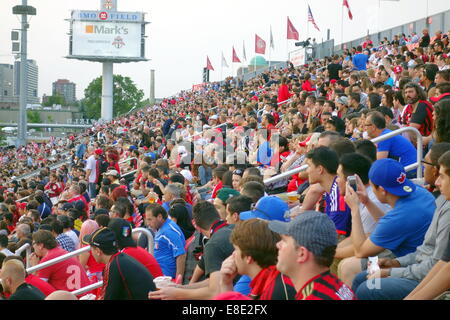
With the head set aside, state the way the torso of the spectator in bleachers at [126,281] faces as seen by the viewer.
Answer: to the viewer's left

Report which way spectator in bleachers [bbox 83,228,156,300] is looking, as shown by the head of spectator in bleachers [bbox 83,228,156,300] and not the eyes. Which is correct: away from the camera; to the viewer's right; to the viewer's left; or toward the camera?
to the viewer's left

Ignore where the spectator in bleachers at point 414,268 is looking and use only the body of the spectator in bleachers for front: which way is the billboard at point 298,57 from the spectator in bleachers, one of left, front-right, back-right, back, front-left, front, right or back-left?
right

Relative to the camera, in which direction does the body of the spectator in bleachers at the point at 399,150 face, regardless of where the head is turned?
to the viewer's left

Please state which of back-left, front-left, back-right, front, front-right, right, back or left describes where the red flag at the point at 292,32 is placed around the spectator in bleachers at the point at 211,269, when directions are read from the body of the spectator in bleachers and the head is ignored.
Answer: right

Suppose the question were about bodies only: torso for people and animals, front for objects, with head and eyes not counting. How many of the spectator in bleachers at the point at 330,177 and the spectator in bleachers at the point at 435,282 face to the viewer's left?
2

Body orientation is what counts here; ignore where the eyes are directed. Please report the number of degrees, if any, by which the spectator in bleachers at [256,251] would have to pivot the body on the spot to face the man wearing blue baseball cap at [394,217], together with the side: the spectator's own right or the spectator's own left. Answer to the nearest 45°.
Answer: approximately 135° to the spectator's own right

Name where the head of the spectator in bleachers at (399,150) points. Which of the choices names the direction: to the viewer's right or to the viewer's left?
to the viewer's left

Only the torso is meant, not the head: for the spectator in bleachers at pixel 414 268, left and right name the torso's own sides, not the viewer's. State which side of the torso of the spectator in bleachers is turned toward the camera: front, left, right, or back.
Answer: left

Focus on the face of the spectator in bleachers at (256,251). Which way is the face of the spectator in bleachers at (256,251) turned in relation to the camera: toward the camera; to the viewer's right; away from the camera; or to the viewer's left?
to the viewer's left

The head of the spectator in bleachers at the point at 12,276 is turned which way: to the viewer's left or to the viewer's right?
to the viewer's left

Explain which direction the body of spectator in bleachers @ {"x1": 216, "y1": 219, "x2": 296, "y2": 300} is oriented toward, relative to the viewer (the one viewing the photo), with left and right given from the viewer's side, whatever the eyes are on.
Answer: facing to the left of the viewer

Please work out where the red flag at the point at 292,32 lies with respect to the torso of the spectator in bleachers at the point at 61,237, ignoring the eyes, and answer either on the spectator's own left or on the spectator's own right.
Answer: on the spectator's own right
